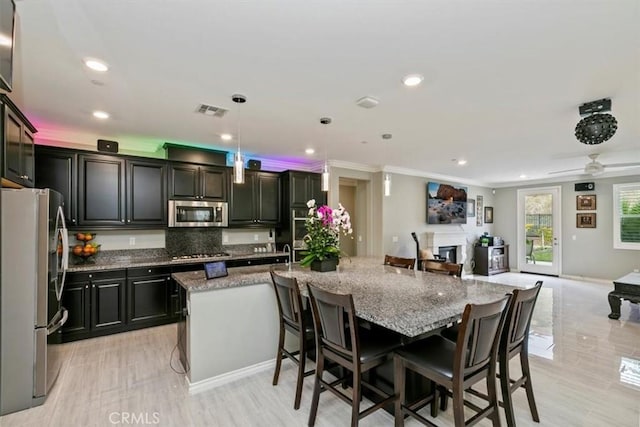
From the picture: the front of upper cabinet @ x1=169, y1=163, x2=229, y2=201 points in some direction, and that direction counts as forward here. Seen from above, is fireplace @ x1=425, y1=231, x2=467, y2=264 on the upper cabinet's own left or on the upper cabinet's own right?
on the upper cabinet's own left

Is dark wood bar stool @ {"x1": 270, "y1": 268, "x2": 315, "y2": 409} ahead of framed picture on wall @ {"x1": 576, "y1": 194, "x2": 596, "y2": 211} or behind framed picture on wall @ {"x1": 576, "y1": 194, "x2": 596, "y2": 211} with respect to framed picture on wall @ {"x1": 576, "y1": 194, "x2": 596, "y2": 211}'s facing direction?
ahead

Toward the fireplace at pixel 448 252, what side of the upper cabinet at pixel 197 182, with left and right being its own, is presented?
left

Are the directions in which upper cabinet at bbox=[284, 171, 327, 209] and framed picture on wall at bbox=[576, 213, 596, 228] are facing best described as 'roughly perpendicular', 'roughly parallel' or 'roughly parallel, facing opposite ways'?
roughly perpendicular

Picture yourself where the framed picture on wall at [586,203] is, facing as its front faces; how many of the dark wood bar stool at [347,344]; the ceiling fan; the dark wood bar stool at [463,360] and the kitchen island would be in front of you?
4

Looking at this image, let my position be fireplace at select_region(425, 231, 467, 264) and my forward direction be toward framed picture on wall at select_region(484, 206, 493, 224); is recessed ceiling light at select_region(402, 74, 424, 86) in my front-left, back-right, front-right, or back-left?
back-right

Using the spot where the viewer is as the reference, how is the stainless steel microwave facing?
facing the viewer

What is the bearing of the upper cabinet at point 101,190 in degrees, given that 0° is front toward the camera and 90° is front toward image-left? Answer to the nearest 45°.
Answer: approximately 0°

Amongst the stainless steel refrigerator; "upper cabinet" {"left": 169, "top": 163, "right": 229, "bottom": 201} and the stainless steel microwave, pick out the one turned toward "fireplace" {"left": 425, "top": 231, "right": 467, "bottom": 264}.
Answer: the stainless steel refrigerator

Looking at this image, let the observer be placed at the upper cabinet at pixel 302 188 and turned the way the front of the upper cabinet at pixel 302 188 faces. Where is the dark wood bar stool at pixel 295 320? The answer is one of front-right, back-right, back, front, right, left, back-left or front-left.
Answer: front-right

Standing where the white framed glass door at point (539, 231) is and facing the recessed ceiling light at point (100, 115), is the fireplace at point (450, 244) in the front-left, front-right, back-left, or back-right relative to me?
front-right

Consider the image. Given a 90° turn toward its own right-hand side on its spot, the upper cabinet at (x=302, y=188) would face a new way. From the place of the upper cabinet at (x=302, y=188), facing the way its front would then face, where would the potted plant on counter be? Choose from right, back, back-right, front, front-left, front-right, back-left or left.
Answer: front-left

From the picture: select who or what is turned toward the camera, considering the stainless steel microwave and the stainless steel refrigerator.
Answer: the stainless steel microwave

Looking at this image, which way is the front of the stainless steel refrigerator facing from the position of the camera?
facing to the right of the viewer

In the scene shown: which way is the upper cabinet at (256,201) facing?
toward the camera

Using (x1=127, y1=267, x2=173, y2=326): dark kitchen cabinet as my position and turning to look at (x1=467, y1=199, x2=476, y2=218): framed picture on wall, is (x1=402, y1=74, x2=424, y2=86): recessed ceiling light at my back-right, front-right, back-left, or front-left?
front-right
